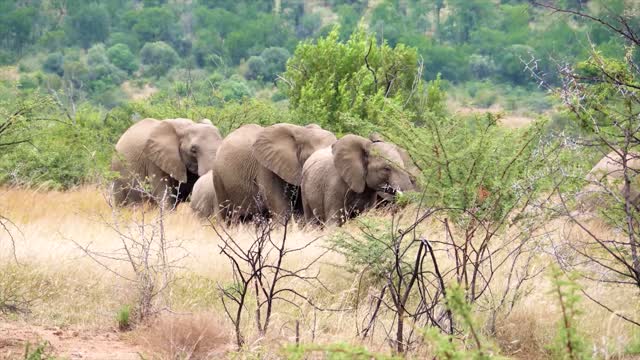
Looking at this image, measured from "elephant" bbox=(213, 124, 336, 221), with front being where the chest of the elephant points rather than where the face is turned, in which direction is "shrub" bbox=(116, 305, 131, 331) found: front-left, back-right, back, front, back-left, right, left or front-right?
right

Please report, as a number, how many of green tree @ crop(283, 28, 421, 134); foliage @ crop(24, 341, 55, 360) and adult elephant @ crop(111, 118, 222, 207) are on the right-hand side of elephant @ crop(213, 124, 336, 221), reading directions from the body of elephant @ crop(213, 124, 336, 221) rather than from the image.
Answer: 1

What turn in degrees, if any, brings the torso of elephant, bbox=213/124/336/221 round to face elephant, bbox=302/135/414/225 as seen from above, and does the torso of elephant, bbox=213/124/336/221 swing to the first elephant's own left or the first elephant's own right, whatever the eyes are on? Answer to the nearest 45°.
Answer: approximately 45° to the first elephant's own right

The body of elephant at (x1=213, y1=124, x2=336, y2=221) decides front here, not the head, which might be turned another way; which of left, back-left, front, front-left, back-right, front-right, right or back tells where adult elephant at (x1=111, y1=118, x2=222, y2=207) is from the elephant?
back-left

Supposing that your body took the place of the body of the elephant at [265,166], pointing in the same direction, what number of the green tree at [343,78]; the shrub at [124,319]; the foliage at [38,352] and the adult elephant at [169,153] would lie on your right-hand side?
2

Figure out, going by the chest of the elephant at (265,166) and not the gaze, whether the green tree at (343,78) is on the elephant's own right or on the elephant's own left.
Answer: on the elephant's own left

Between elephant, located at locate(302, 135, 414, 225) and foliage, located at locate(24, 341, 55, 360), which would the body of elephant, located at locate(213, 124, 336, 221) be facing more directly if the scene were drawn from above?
the elephant

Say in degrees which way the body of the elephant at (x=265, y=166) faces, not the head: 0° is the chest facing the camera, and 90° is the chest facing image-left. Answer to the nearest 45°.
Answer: approximately 270°

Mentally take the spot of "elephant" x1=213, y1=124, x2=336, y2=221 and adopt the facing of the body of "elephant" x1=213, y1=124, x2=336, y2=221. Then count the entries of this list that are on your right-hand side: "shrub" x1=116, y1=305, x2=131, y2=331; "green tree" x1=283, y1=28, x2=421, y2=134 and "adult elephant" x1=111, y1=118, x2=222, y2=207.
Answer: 1

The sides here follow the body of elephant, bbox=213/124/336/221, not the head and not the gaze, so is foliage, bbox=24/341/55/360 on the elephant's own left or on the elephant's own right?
on the elephant's own right

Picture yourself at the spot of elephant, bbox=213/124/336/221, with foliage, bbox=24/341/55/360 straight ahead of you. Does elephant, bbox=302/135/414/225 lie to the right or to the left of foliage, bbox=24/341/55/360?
left
